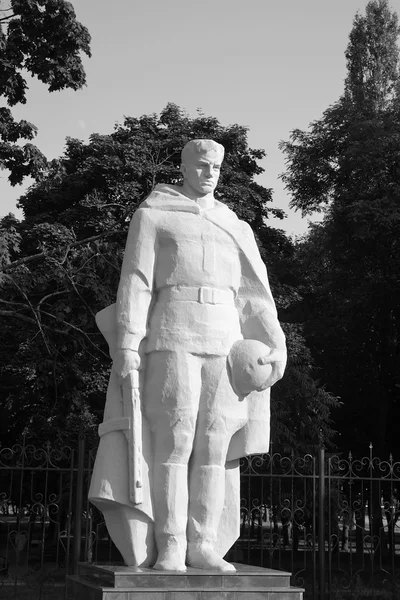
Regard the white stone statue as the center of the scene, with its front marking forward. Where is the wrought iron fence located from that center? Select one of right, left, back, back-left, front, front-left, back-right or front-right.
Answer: back

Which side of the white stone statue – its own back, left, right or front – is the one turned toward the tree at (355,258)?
back

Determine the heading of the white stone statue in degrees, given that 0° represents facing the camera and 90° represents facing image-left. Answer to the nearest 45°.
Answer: approximately 0°

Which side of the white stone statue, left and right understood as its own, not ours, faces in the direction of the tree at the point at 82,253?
back
